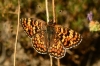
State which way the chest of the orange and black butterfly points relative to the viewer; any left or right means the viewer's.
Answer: facing away from the viewer
